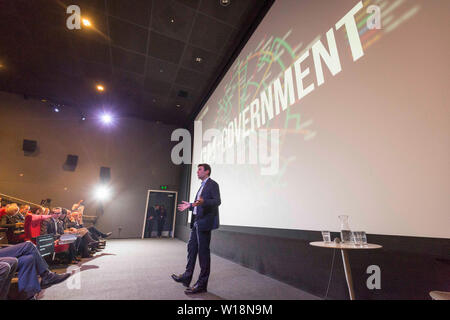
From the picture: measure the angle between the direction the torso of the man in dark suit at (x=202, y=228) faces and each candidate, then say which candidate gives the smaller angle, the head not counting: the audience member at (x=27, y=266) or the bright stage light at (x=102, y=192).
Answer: the audience member

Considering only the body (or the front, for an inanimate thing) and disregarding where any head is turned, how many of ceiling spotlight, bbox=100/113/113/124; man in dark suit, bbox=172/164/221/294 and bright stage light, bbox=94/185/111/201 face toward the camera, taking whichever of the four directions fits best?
2

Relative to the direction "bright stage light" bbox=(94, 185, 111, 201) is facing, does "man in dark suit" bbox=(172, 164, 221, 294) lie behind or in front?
in front

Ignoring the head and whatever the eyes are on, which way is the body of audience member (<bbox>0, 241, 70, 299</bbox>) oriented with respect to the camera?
to the viewer's right

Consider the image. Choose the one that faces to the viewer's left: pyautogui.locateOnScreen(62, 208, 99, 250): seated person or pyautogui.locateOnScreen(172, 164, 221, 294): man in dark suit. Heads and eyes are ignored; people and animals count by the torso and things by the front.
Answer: the man in dark suit

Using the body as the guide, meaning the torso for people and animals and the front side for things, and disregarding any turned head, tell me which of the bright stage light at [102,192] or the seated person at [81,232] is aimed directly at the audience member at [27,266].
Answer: the bright stage light

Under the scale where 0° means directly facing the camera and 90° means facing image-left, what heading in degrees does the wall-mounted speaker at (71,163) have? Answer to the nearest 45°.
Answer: approximately 315°

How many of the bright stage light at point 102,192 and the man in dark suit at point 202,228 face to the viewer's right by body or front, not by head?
0

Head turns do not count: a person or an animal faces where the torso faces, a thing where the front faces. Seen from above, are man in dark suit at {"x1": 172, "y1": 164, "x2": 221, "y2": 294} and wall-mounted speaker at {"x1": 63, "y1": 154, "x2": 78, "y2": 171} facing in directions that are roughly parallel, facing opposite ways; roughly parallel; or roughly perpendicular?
roughly parallel, facing opposite ways

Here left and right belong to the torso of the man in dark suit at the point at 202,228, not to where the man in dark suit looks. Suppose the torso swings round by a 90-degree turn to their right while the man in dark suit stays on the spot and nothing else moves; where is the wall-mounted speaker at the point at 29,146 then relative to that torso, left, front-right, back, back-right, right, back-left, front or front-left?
front-left

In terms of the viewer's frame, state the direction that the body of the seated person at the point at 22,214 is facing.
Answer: to the viewer's right

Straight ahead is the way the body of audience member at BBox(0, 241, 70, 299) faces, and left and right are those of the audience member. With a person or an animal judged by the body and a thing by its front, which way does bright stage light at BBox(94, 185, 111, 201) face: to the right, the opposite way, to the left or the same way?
to the right

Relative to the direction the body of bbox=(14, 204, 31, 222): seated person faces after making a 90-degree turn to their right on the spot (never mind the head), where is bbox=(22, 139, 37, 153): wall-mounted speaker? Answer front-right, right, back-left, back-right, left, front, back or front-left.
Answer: back

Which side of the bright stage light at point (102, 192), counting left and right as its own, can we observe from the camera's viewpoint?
front

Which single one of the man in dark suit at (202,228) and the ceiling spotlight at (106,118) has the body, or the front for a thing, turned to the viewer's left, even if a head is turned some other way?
the man in dark suit

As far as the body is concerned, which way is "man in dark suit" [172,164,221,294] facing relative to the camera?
to the viewer's left

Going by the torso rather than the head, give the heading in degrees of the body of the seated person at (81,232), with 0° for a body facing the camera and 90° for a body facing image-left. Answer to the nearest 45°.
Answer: approximately 270°

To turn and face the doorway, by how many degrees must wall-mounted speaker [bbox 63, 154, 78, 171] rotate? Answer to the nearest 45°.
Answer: approximately 45° to its left

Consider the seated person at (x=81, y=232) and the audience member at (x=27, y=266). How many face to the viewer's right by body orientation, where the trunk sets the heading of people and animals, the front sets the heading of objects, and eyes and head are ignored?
2
